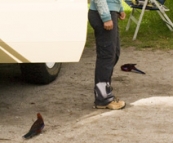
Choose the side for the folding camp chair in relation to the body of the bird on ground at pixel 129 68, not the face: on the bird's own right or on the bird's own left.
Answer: on the bird's own right

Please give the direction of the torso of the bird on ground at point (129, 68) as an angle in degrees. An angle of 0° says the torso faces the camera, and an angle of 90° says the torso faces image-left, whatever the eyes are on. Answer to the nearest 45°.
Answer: approximately 90°

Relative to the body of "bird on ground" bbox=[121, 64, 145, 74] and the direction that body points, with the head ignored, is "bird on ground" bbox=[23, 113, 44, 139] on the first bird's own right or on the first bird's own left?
on the first bird's own left
